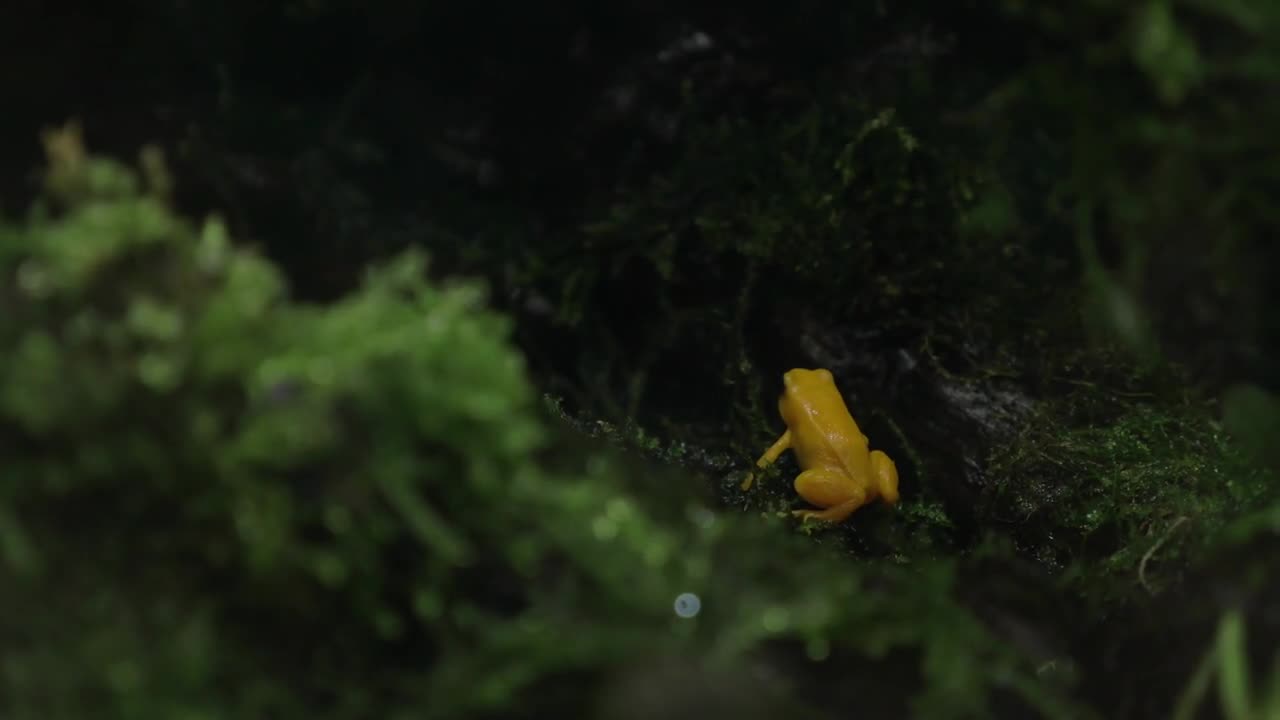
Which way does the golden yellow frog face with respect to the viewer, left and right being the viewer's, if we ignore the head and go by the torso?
facing away from the viewer and to the left of the viewer
